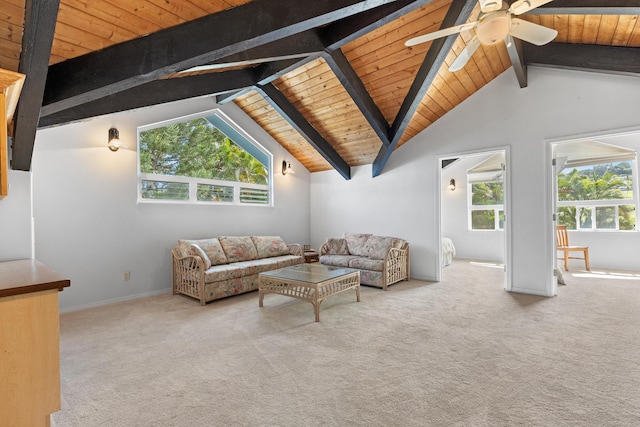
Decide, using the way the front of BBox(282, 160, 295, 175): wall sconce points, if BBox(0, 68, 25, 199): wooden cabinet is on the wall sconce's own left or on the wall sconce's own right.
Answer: on the wall sconce's own right

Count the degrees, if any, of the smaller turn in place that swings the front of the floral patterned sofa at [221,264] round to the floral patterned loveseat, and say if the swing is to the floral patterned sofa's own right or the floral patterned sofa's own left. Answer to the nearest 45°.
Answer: approximately 45° to the floral patterned sofa's own left

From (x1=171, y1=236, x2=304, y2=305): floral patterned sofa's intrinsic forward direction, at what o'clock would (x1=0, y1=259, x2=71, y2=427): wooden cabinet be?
The wooden cabinet is roughly at 2 o'clock from the floral patterned sofa.

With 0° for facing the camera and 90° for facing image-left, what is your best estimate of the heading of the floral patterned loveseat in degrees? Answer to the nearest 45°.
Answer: approximately 45°

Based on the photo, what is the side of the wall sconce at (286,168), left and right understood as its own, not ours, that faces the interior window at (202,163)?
right

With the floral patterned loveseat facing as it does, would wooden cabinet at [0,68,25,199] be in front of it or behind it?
in front

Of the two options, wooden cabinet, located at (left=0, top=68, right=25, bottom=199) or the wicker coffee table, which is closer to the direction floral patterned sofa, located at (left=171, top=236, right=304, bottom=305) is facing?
the wicker coffee table

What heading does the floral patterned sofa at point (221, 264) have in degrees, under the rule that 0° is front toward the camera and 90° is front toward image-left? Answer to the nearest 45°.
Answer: approximately 315°

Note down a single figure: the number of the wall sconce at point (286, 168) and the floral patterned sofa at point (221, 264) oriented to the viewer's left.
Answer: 0

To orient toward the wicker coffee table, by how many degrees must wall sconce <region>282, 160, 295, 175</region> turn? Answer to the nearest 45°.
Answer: approximately 45° to its right

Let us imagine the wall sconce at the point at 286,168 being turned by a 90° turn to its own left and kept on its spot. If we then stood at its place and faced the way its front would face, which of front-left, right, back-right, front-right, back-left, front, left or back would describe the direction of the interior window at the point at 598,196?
front-right
